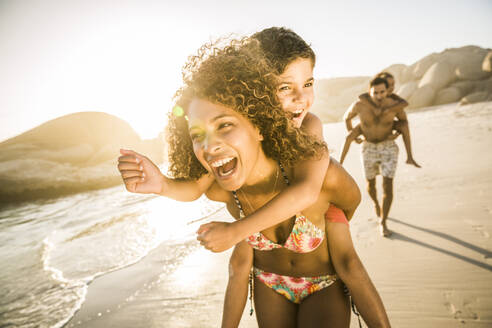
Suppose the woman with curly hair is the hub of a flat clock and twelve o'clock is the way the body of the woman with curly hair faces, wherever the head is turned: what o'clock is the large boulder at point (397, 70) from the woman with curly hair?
The large boulder is roughly at 7 o'clock from the woman with curly hair.

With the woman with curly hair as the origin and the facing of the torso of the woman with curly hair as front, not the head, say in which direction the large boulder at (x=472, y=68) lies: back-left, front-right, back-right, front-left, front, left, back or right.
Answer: back-left

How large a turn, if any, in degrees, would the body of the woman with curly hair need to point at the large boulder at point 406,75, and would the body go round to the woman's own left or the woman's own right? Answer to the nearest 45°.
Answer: approximately 135° to the woman's own left

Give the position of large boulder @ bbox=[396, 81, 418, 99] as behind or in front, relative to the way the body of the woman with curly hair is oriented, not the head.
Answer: behind

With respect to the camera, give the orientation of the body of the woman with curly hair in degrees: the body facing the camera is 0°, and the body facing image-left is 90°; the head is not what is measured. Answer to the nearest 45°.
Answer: approximately 0°

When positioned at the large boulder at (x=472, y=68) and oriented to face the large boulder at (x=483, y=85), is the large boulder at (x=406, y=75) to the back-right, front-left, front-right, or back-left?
back-right
